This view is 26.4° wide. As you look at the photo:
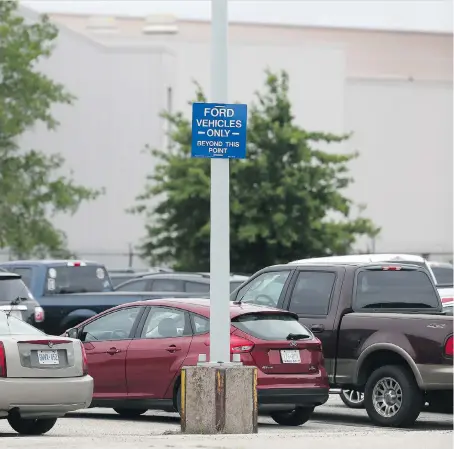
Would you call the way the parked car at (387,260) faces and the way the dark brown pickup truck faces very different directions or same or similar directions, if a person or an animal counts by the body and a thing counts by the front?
same or similar directions

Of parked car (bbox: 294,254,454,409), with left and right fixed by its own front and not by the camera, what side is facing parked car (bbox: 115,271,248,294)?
front

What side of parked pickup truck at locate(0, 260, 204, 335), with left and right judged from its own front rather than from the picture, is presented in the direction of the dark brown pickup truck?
back

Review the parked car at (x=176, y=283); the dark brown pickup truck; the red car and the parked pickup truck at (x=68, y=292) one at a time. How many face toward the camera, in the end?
0

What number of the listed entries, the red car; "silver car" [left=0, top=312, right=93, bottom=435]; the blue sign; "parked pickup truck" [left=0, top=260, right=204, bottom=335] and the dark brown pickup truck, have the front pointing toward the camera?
1

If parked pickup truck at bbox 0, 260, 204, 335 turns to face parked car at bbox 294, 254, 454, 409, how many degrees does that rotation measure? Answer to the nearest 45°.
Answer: approximately 135° to its right

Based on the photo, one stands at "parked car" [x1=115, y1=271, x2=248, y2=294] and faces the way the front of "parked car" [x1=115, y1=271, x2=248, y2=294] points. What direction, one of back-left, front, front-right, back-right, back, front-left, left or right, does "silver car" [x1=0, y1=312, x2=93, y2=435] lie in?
left

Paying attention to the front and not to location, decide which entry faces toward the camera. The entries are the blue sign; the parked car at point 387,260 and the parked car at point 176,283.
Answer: the blue sign

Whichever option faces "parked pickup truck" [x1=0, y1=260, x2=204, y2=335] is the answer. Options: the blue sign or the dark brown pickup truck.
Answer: the dark brown pickup truck

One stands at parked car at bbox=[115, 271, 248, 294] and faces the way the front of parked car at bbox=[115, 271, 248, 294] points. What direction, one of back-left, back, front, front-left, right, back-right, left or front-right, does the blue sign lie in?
left

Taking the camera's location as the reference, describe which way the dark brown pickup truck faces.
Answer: facing away from the viewer and to the left of the viewer

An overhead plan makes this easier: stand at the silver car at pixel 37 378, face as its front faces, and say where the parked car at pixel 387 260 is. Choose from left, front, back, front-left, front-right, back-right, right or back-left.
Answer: right

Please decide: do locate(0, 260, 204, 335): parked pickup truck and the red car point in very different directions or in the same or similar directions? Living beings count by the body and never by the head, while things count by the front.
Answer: same or similar directions

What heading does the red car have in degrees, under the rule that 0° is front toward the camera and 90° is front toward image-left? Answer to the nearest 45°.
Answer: approximately 135°

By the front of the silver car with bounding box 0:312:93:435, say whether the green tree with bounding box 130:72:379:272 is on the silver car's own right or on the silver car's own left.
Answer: on the silver car's own right
